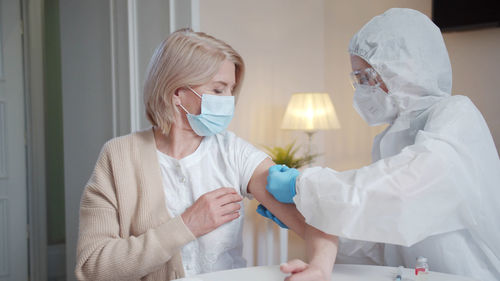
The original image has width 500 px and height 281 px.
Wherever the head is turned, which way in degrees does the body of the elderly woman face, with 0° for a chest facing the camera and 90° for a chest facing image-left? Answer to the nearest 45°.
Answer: approximately 315°

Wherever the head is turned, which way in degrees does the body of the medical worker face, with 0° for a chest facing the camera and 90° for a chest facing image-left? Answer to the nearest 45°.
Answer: approximately 90°

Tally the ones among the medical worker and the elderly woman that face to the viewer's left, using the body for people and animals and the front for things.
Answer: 1
